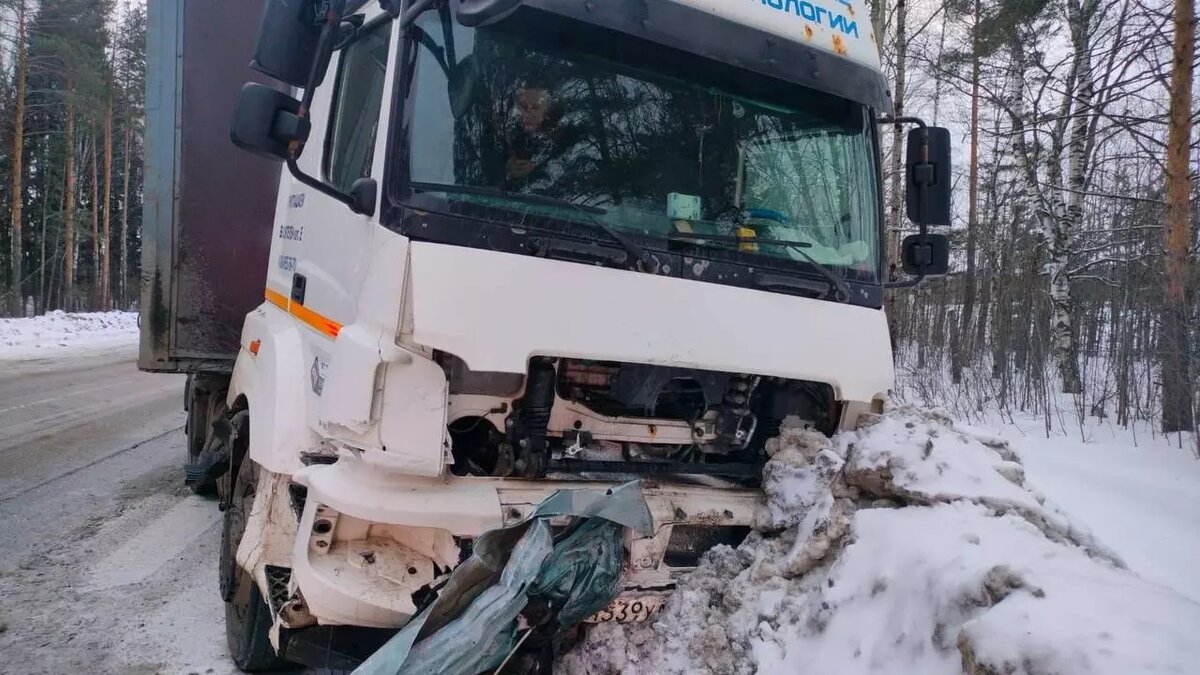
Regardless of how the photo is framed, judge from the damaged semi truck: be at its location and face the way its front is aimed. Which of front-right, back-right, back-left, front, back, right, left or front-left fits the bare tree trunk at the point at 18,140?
back

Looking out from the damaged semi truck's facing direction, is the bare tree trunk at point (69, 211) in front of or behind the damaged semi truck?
behind

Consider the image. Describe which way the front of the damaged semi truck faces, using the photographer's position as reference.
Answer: facing the viewer and to the right of the viewer

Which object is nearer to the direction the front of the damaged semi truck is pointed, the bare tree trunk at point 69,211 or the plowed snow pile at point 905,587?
the plowed snow pile

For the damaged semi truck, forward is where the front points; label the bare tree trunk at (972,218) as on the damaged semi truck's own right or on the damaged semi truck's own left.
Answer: on the damaged semi truck's own left

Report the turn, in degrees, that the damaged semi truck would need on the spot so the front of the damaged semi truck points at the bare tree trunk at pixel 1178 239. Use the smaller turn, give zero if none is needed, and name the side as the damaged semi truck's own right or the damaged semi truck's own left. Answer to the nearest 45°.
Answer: approximately 90° to the damaged semi truck's own left

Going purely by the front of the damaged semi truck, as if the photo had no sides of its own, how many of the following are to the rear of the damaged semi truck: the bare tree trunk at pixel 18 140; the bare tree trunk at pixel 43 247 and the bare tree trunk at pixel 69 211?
3

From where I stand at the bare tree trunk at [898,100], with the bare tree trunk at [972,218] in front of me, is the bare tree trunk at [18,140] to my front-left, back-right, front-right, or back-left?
back-left

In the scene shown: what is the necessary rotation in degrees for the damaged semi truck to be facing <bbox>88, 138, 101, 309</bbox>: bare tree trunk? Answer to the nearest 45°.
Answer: approximately 180°

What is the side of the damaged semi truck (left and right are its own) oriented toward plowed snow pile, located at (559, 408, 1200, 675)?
front

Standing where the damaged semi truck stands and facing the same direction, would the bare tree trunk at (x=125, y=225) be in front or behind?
behind

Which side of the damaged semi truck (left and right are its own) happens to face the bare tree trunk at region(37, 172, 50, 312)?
back
